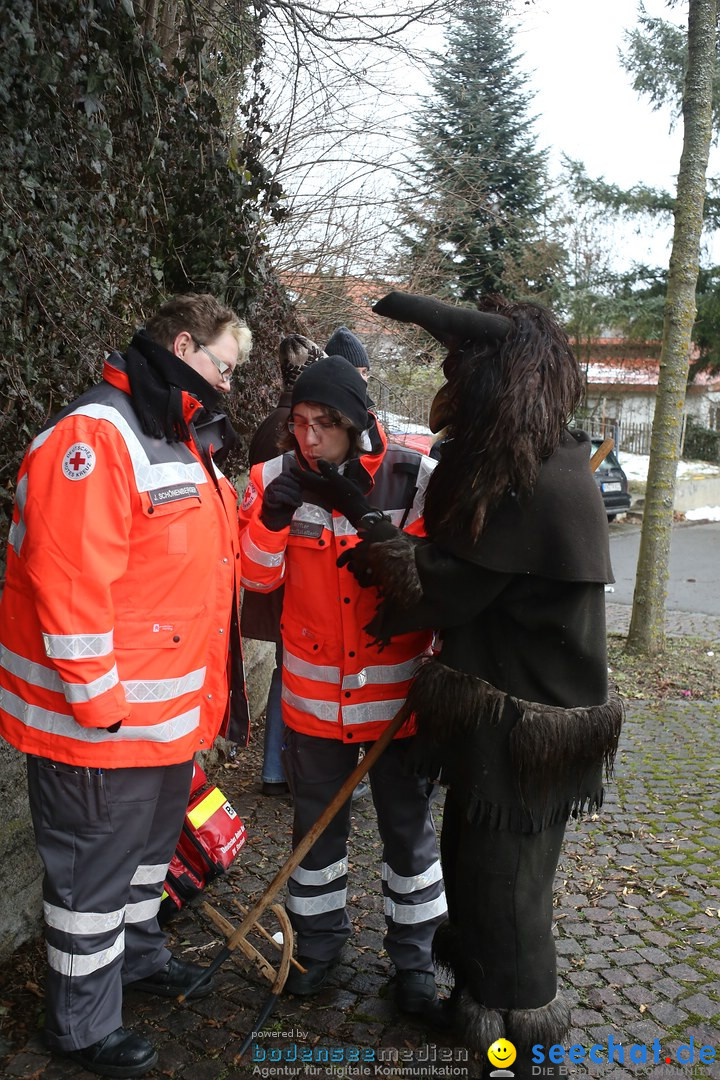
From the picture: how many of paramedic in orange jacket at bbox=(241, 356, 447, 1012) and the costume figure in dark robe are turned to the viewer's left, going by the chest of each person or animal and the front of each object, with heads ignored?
1

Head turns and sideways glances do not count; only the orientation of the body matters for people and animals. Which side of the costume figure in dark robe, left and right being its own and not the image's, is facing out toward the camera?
left

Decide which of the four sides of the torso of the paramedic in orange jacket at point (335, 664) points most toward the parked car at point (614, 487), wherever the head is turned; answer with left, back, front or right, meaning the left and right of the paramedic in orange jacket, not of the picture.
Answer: back

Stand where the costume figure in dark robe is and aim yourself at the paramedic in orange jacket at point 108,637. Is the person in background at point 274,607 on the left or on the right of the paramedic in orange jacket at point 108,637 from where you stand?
right

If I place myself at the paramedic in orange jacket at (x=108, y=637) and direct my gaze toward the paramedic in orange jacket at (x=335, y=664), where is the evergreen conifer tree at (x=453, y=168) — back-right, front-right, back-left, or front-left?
front-left

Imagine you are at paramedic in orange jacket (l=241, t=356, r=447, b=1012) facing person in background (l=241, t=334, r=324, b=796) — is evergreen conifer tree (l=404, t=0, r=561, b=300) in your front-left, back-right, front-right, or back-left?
front-right

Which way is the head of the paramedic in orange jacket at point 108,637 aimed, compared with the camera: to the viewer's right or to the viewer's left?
to the viewer's right

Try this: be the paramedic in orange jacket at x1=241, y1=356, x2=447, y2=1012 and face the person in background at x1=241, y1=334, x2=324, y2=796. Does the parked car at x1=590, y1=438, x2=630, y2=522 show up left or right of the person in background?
right

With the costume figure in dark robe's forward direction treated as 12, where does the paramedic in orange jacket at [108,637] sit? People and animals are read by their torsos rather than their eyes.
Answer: The paramedic in orange jacket is roughly at 12 o'clock from the costume figure in dark robe.

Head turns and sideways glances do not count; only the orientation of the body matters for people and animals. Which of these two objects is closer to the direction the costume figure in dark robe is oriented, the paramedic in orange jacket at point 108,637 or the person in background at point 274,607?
the paramedic in orange jacket

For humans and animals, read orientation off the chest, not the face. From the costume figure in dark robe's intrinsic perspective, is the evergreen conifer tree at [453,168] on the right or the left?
on its right

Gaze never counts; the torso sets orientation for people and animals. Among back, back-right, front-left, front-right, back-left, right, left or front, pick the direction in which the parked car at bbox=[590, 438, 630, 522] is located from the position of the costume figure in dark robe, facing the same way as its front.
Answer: right

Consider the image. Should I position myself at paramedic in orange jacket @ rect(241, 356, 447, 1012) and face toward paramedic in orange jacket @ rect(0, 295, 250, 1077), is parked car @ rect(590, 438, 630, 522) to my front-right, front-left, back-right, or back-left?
back-right

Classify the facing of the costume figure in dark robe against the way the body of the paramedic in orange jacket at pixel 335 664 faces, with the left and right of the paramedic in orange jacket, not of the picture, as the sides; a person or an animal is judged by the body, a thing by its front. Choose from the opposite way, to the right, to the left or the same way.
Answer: to the right

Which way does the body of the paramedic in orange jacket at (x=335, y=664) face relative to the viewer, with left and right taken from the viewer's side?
facing the viewer
